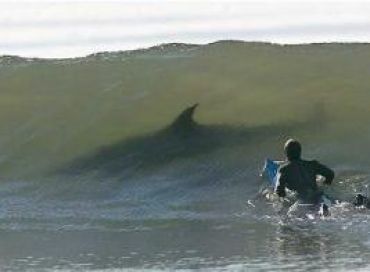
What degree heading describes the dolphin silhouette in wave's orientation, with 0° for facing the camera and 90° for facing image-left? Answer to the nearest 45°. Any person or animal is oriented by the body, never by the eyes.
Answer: approximately 90°

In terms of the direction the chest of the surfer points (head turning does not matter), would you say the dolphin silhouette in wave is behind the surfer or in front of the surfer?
in front

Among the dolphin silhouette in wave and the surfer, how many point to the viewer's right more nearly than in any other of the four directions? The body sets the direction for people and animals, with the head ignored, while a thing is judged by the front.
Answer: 0

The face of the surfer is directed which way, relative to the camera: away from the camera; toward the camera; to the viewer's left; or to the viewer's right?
away from the camera

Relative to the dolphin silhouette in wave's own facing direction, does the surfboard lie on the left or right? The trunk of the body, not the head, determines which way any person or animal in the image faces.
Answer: on its left

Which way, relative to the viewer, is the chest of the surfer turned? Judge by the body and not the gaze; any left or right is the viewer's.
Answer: facing away from the viewer and to the left of the viewer
